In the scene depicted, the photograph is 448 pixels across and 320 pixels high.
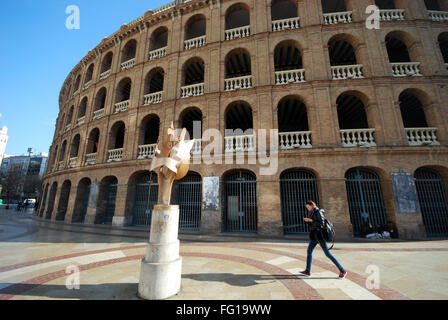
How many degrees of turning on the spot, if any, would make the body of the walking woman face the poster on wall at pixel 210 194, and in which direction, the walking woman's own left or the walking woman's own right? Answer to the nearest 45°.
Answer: approximately 45° to the walking woman's own right

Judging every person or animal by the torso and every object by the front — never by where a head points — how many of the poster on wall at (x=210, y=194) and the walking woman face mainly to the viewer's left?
1

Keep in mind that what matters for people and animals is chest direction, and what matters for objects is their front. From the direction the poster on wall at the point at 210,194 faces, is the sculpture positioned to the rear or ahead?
ahead

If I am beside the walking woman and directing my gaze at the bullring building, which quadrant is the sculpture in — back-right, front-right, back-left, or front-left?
back-left

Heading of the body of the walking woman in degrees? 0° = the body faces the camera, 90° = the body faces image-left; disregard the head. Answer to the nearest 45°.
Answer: approximately 90°

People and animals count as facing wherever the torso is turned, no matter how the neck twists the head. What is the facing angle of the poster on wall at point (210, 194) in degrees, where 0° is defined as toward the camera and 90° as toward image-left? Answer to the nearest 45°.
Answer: approximately 0°

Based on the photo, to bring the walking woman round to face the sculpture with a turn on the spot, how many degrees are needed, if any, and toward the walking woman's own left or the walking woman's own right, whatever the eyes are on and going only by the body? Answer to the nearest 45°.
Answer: approximately 45° to the walking woman's own left
